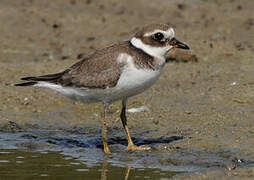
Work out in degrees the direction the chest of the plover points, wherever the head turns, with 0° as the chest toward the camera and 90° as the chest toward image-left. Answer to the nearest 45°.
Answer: approximately 270°
